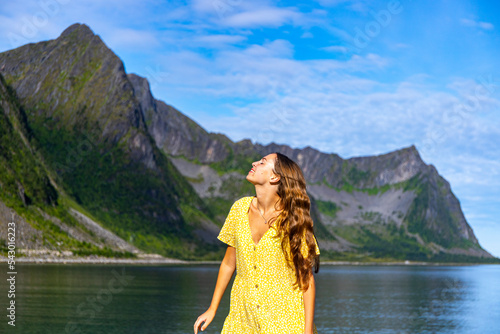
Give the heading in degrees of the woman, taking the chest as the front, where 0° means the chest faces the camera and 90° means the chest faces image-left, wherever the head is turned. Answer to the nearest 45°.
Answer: approximately 45°
